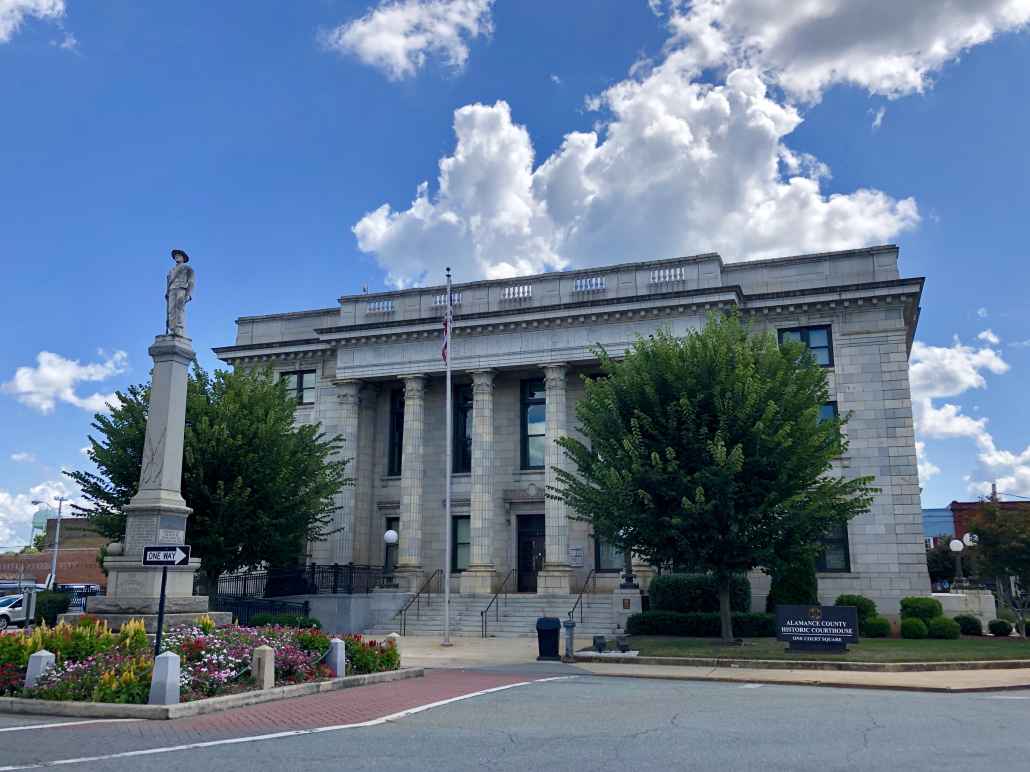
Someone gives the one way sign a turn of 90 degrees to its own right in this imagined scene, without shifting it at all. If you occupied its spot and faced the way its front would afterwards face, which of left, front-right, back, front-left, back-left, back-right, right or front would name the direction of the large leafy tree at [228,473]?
right

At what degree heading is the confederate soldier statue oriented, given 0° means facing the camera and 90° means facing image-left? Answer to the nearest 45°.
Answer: approximately 45°

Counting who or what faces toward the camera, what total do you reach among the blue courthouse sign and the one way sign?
2

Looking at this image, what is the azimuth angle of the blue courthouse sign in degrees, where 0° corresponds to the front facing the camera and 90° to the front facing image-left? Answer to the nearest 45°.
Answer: approximately 0°

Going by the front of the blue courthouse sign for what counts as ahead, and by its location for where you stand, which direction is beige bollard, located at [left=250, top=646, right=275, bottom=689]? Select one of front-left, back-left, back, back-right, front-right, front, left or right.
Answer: front-right

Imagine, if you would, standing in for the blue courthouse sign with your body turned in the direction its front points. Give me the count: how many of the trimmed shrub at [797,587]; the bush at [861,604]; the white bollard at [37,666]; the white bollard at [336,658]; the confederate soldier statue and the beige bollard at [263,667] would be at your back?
2

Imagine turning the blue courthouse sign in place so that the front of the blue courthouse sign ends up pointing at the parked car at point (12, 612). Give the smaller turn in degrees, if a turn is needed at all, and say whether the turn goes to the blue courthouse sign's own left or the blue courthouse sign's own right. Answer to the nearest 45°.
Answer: approximately 90° to the blue courthouse sign's own right

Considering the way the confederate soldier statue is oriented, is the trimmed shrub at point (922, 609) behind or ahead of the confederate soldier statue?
behind

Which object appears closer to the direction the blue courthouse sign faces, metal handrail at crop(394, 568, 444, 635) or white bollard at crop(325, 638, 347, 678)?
the white bollard

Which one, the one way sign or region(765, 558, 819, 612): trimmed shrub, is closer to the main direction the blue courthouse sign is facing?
the one way sign
